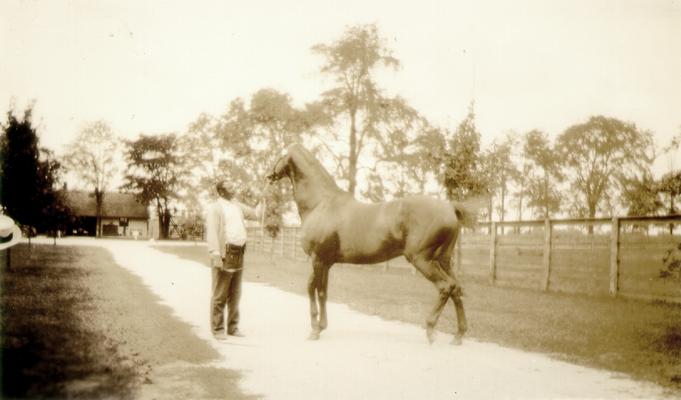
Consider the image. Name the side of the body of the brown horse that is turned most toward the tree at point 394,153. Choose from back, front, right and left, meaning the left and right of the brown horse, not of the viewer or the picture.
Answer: right

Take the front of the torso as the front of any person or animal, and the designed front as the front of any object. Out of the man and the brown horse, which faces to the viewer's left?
the brown horse

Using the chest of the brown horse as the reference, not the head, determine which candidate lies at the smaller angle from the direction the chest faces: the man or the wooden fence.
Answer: the man

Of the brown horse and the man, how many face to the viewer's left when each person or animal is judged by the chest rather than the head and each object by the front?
1

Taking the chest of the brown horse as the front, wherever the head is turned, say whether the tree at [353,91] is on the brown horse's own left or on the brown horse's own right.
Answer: on the brown horse's own right

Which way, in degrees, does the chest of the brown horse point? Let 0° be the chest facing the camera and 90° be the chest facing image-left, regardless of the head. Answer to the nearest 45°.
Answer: approximately 90°

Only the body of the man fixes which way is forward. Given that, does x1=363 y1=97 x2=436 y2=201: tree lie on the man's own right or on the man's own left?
on the man's own left

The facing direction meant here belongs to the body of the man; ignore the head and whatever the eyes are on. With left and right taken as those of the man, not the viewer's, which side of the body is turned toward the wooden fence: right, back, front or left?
left

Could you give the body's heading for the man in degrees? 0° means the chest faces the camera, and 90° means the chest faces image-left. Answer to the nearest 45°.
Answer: approximately 315°
